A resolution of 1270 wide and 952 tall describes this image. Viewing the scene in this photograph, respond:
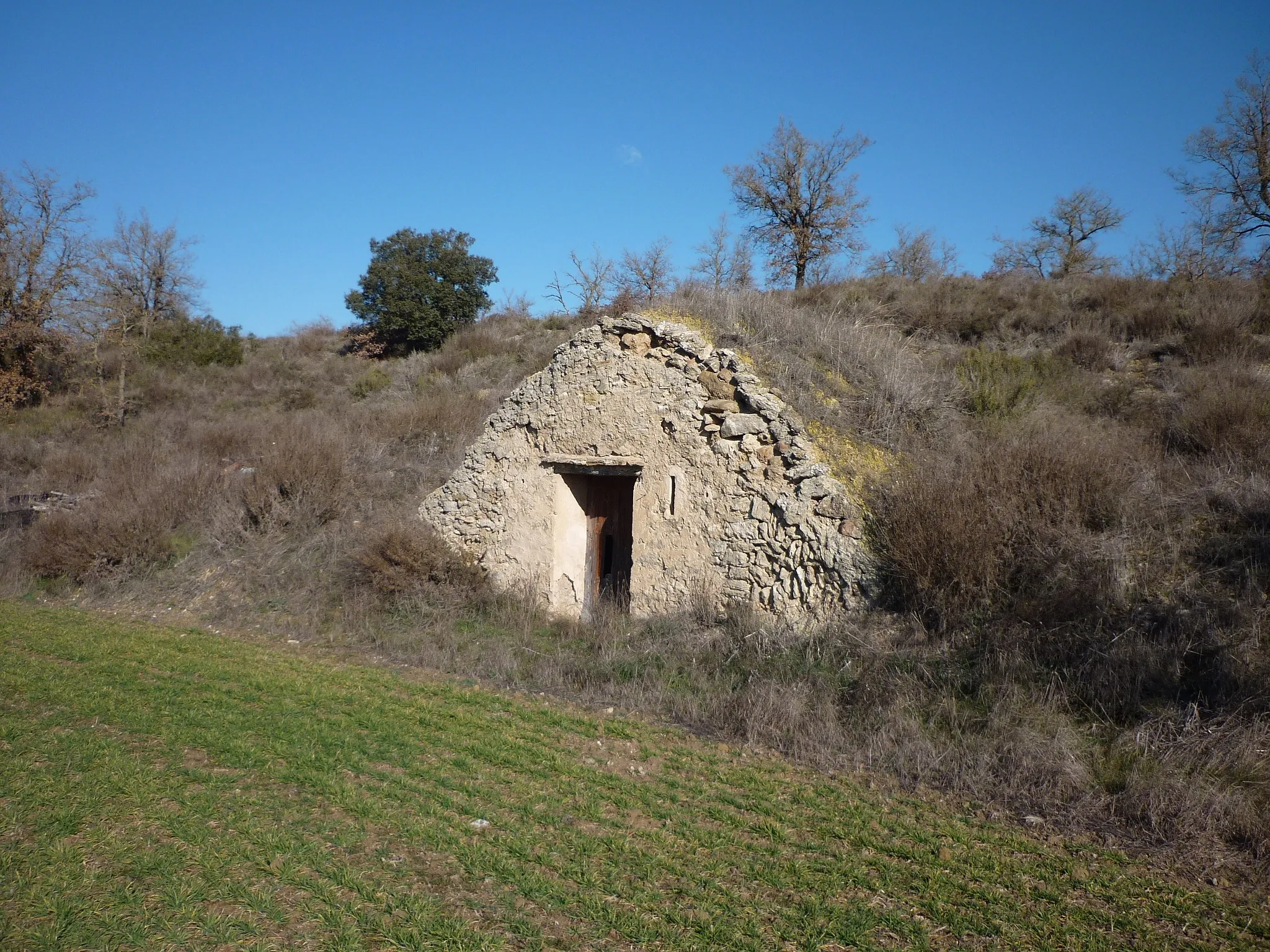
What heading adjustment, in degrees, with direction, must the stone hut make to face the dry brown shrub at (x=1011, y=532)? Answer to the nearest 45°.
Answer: approximately 45° to its left

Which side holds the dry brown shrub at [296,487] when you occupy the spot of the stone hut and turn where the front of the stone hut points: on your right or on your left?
on your right

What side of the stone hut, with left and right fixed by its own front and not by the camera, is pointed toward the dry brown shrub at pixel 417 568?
right

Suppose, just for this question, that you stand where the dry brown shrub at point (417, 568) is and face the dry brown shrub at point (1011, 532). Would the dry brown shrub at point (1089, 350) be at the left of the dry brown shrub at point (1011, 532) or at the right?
left

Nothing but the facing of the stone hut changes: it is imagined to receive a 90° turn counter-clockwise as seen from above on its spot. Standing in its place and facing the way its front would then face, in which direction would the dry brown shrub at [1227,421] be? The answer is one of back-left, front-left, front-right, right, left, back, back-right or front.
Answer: front

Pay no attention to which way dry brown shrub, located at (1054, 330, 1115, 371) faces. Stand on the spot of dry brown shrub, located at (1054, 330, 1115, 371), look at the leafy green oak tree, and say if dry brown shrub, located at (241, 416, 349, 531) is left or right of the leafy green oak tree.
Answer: left

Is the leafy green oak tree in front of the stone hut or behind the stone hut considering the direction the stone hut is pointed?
behind

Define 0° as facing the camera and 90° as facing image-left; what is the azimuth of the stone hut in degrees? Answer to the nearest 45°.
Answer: approximately 0°

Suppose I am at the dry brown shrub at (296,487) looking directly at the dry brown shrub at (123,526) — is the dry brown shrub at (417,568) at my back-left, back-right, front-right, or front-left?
back-left

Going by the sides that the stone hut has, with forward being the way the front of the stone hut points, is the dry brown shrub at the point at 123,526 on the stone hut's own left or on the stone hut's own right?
on the stone hut's own right

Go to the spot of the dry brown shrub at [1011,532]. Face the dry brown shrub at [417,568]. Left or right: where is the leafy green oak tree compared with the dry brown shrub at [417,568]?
right

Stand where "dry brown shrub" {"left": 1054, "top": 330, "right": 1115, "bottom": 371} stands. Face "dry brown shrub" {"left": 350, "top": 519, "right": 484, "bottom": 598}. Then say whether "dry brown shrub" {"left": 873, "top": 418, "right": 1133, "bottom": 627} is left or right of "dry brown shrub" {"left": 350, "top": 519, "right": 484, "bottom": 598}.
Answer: left

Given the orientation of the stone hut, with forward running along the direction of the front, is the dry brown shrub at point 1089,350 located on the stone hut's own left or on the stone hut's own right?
on the stone hut's own left
